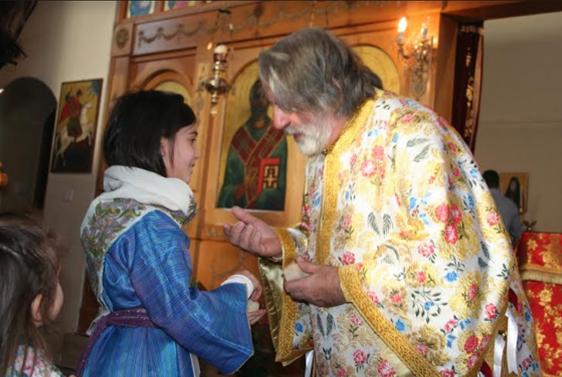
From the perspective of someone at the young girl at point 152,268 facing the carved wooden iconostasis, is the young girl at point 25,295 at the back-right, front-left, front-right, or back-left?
back-left

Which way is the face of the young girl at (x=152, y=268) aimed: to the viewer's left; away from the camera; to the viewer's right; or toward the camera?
to the viewer's right

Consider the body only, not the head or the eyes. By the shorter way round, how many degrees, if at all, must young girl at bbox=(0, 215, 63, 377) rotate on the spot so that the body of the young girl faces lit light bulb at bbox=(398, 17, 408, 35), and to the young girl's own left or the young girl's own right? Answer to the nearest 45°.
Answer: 0° — they already face it

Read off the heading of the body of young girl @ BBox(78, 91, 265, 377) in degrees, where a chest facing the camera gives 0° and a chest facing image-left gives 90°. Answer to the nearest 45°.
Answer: approximately 225°

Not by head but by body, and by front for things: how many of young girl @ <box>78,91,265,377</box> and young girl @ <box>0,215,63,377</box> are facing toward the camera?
0

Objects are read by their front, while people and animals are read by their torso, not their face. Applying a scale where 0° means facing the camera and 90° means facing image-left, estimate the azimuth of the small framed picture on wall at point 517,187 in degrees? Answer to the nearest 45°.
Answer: approximately 0°

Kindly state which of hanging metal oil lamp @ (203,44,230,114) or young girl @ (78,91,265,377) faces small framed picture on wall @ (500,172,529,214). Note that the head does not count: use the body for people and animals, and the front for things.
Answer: the young girl

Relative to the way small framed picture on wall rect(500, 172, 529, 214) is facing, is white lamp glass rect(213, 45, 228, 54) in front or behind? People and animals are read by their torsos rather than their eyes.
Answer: in front

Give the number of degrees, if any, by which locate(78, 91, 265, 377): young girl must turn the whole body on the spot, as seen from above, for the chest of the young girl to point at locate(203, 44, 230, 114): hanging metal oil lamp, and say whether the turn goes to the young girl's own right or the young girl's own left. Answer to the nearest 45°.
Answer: approximately 45° to the young girl's own left
